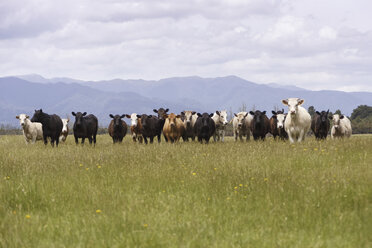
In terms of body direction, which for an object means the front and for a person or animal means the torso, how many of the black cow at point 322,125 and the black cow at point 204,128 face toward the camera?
2

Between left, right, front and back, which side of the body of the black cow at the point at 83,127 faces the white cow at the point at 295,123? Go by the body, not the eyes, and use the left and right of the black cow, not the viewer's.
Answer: left

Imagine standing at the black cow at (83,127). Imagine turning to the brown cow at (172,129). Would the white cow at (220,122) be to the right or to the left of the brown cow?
left

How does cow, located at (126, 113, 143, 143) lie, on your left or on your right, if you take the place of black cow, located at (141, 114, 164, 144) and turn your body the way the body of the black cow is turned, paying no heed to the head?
on your right

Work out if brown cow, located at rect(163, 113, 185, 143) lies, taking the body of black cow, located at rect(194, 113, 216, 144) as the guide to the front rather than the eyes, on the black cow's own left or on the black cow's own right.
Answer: on the black cow's own right

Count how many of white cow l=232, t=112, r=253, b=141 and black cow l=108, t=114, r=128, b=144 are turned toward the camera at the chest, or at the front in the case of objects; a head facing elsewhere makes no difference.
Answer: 2

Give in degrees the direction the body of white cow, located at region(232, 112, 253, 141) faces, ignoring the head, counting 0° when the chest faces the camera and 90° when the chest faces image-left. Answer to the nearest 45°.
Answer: approximately 0°

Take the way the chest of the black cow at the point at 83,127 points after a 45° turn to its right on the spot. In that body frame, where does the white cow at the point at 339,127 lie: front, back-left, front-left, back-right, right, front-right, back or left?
back

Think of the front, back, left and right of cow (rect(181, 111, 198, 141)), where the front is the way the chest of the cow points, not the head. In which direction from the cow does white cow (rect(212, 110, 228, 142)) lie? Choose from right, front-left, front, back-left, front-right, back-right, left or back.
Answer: back-left

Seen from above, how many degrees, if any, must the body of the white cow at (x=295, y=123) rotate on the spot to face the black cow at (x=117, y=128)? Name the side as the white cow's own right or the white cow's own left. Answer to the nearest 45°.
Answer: approximately 90° to the white cow's own right

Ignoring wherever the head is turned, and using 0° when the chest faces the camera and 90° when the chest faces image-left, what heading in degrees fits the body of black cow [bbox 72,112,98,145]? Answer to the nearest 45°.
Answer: approximately 45°
